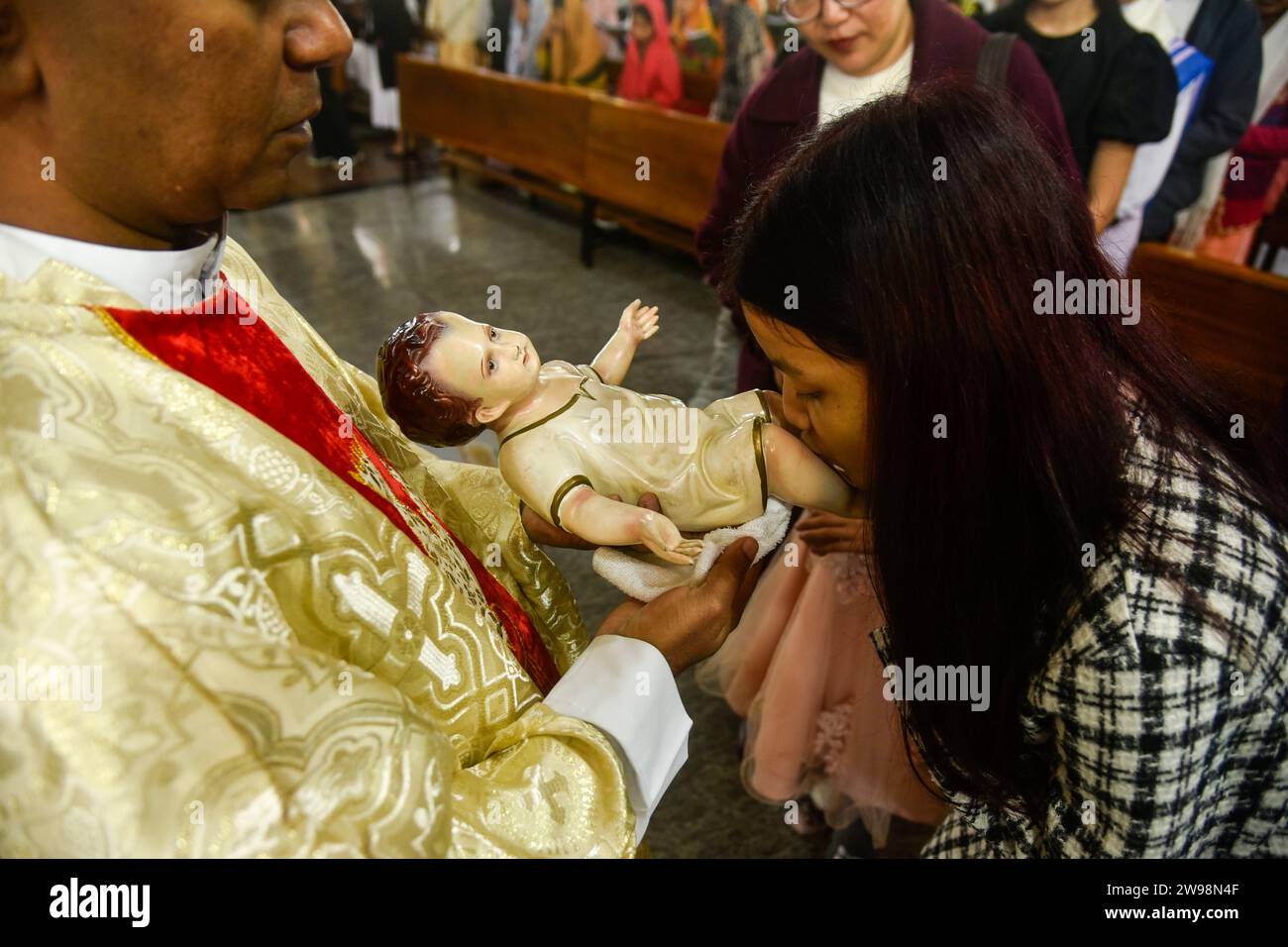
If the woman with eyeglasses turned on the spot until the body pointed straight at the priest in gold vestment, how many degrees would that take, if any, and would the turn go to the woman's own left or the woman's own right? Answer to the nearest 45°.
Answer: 0° — they already face them

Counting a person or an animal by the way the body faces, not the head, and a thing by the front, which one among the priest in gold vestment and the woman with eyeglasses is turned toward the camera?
the woman with eyeglasses

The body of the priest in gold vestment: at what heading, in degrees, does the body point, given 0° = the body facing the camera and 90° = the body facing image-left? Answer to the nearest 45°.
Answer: approximately 270°

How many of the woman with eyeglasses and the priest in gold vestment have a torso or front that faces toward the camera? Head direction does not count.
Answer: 1

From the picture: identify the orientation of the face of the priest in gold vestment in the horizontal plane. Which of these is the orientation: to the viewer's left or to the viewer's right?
to the viewer's right

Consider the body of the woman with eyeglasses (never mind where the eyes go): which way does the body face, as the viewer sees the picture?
toward the camera

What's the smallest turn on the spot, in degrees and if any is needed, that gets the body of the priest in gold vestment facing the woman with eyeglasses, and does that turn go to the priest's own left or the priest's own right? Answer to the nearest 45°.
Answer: approximately 45° to the priest's own left
